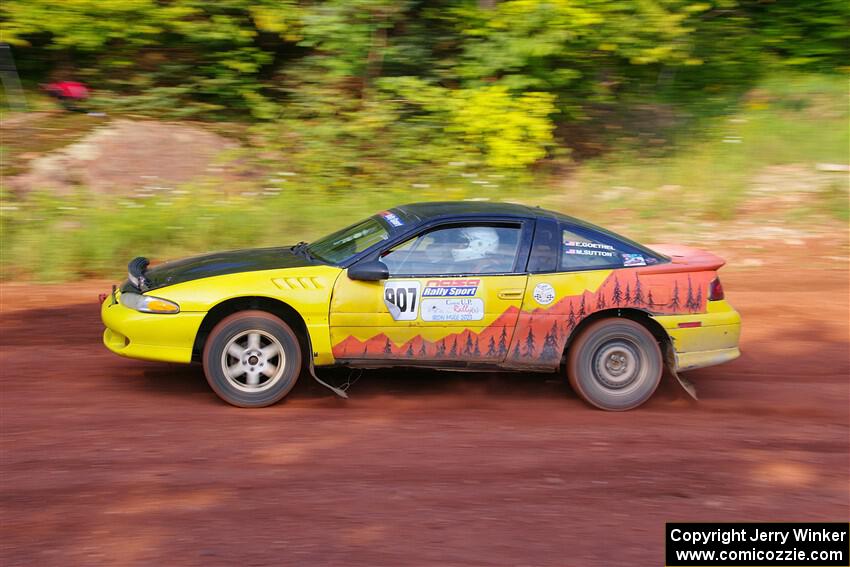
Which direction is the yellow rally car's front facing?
to the viewer's left

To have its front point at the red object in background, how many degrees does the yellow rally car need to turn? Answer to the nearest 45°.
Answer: approximately 45° to its right
